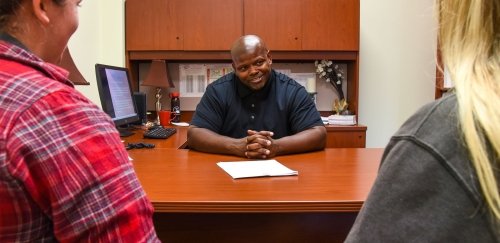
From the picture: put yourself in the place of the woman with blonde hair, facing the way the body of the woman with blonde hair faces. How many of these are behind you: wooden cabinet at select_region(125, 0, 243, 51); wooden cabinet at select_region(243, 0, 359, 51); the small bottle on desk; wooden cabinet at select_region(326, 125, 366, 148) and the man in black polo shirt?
0

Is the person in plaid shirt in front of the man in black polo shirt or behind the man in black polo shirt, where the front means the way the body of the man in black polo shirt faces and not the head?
in front

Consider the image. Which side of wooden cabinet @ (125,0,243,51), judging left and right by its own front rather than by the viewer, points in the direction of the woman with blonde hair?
front

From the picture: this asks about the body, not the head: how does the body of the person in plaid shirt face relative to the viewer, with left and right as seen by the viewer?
facing away from the viewer and to the right of the viewer

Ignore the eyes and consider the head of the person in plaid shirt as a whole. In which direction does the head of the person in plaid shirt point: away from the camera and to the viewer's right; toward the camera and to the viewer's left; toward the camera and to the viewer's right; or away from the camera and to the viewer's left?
away from the camera and to the viewer's right

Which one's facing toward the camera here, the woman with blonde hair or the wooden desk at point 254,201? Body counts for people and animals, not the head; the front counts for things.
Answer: the wooden desk

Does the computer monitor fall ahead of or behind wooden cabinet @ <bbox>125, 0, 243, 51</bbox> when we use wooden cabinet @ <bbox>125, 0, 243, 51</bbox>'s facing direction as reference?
ahead

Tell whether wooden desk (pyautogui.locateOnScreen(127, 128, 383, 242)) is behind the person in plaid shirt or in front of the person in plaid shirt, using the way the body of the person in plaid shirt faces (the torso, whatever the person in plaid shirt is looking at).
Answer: in front

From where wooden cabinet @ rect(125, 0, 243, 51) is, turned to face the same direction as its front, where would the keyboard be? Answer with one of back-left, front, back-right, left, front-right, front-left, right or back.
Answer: front

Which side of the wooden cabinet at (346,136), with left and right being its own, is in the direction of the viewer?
front
